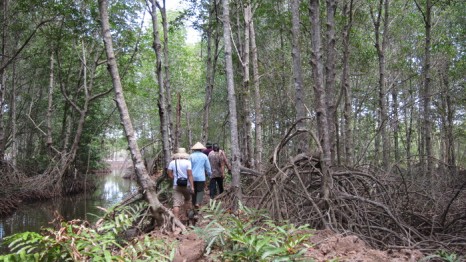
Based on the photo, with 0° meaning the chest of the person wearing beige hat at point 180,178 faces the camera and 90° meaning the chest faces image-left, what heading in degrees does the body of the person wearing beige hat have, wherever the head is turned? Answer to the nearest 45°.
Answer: approximately 180°

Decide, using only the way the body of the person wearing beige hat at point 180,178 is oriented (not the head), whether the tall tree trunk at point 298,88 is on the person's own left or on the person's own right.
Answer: on the person's own right

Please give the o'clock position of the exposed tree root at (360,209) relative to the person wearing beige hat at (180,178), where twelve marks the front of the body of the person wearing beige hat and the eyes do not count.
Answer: The exposed tree root is roughly at 4 o'clock from the person wearing beige hat.

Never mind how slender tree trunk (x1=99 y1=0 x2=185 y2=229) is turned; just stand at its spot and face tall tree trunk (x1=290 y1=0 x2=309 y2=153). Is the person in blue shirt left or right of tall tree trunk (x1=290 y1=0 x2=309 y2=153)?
left

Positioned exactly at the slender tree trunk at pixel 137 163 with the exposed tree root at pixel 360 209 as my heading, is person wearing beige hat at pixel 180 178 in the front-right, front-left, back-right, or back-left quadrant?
front-left

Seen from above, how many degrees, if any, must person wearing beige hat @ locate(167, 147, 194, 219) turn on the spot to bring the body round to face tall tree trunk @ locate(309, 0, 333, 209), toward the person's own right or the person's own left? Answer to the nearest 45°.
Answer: approximately 135° to the person's own right

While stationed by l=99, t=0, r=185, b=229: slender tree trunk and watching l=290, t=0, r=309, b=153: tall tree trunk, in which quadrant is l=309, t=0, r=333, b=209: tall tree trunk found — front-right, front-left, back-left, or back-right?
front-right

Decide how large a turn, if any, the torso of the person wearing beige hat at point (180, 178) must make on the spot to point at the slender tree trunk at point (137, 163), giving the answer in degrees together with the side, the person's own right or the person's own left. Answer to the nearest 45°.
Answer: approximately 135° to the person's own left

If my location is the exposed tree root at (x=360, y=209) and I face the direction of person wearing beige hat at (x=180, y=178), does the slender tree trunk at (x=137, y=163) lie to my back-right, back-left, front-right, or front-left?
front-left

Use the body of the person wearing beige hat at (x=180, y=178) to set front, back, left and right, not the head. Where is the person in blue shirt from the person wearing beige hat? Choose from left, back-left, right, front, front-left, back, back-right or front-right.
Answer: front-right
